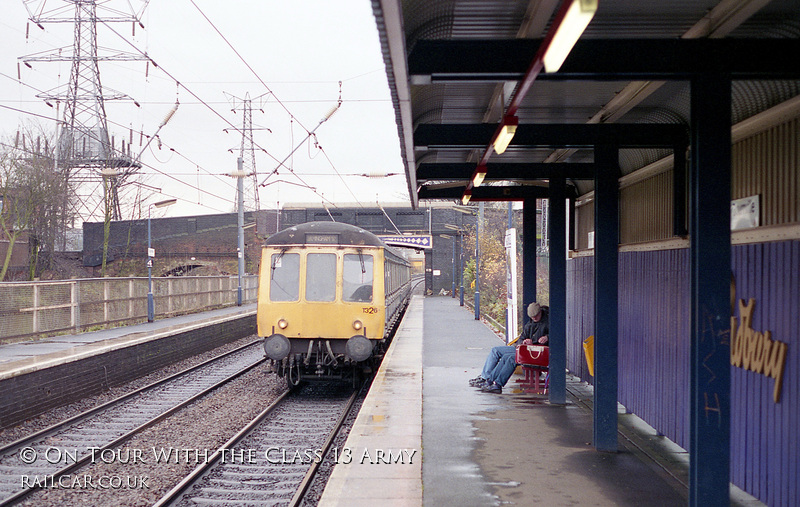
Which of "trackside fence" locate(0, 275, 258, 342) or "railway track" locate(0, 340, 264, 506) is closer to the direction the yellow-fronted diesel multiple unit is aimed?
the railway track

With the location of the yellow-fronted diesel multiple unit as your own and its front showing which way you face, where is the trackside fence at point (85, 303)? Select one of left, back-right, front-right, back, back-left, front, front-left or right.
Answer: back-right

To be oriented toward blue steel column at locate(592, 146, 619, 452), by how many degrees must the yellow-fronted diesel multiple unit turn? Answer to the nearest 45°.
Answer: approximately 45° to its left

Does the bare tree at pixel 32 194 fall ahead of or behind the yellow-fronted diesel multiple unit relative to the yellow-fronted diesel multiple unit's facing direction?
behind

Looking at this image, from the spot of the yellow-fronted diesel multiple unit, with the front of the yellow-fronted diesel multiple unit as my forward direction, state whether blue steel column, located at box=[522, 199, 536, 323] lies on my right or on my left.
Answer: on my left

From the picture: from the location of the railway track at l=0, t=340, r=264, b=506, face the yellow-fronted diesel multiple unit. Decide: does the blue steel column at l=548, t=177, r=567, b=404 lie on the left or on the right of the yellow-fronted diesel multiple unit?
right

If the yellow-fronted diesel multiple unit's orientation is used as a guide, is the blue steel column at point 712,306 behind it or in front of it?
in front

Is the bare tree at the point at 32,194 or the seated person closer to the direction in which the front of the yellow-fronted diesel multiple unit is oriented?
the seated person

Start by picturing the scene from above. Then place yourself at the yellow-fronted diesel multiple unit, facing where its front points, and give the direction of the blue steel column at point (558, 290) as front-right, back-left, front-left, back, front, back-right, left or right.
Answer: front-left

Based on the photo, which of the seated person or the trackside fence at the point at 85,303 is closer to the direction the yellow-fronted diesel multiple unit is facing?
the seated person

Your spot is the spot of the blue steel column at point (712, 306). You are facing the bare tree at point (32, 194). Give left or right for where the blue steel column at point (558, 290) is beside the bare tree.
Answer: right

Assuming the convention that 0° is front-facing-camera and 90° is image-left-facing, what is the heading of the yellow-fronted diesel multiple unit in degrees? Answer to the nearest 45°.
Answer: approximately 0°
